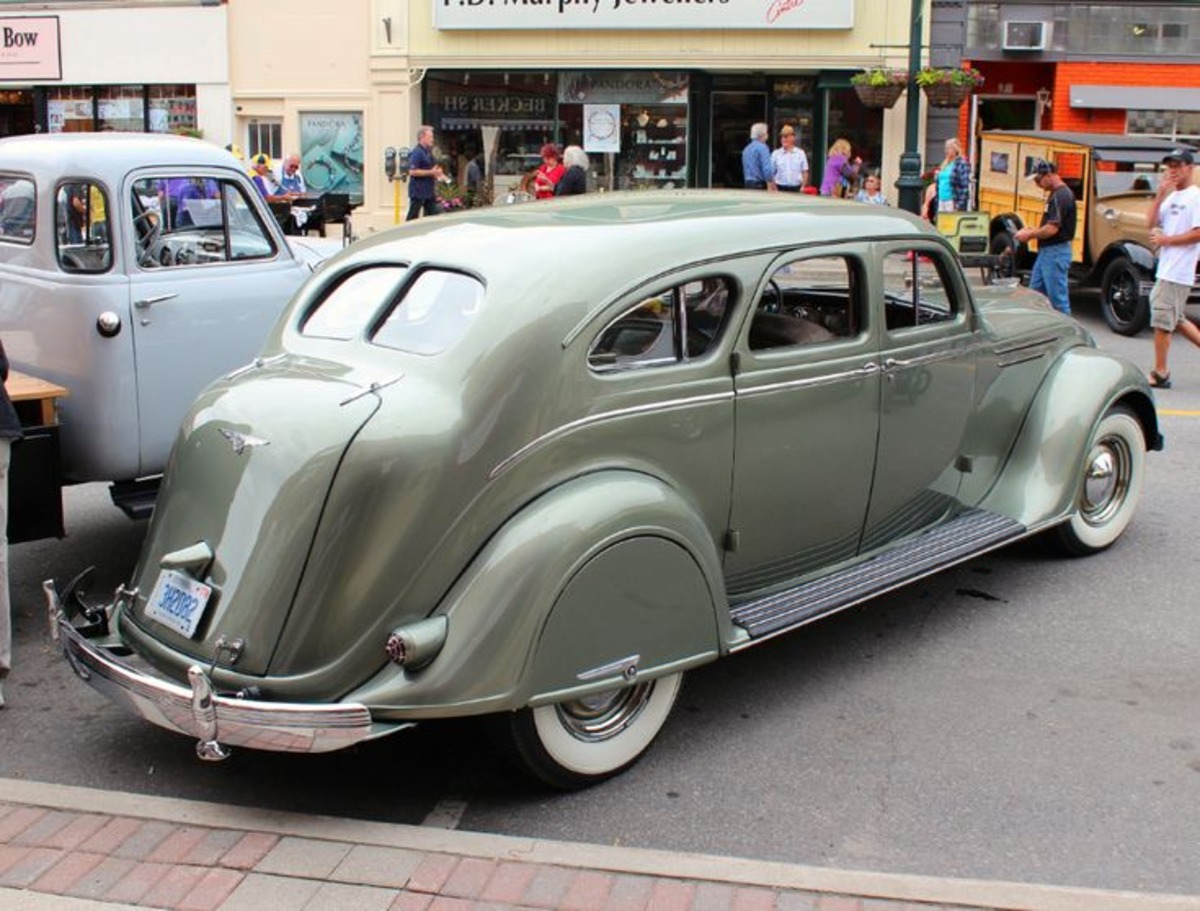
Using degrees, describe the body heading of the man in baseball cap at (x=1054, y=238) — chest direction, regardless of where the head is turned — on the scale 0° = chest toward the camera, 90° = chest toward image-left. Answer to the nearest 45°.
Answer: approximately 90°

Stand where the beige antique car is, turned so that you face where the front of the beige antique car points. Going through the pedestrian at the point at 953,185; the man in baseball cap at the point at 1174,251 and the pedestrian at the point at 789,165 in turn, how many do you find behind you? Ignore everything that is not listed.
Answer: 2

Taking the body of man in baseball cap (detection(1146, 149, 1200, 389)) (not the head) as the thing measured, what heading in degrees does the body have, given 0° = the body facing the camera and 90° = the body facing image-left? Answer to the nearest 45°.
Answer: approximately 45°

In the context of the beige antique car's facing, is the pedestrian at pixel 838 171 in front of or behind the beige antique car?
behind

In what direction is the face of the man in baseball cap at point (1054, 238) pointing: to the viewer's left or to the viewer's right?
to the viewer's left

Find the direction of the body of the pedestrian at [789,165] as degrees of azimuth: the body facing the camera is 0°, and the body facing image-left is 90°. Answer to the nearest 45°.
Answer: approximately 0°

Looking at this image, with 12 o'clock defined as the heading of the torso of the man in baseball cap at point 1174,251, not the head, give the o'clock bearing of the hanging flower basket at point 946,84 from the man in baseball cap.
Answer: The hanging flower basket is roughly at 4 o'clock from the man in baseball cap.
